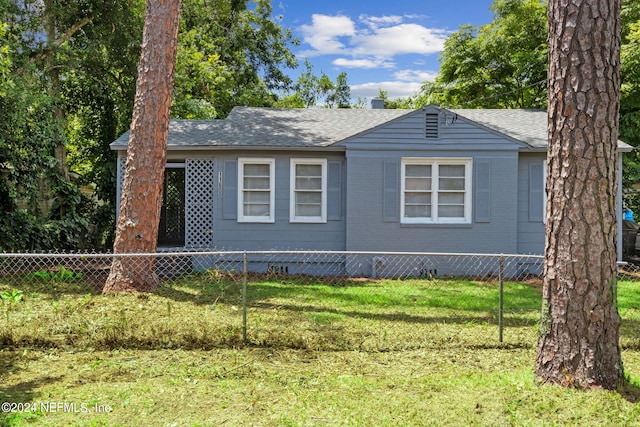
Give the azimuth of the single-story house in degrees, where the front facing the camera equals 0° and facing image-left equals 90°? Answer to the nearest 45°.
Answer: approximately 0°

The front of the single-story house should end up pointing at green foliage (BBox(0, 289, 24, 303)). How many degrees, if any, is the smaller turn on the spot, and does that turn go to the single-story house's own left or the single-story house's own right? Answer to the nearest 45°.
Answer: approximately 45° to the single-story house's own right
